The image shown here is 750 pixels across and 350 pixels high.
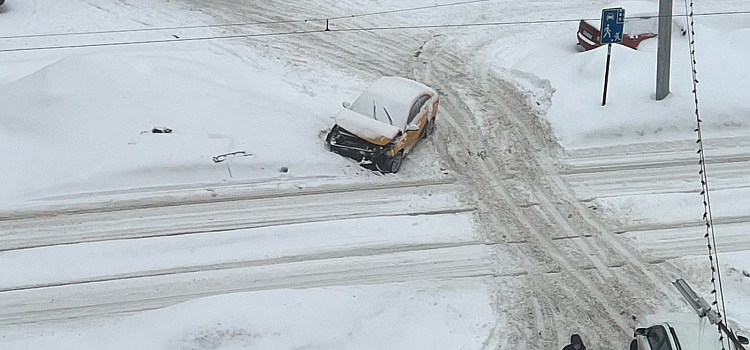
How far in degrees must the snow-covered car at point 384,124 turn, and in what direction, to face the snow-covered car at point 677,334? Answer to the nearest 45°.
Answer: approximately 90° to its left

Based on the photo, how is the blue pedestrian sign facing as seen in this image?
toward the camera

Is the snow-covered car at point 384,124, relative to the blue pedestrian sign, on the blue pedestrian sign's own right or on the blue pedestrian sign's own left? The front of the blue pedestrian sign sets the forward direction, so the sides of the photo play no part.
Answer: on the blue pedestrian sign's own right

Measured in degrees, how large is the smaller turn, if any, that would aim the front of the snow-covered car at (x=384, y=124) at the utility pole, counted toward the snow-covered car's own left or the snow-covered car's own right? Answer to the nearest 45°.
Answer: approximately 135° to the snow-covered car's own left

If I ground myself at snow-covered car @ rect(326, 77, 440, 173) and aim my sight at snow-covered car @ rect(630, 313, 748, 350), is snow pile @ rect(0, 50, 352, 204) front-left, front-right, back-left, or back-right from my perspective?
back-right

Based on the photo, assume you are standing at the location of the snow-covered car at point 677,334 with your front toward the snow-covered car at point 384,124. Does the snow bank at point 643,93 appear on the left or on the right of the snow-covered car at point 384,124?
right

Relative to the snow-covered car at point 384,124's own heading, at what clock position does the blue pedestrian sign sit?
The blue pedestrian sign is roughly at 7 o'clock from the snow-covered car.

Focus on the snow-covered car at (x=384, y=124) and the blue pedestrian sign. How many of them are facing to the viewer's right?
0

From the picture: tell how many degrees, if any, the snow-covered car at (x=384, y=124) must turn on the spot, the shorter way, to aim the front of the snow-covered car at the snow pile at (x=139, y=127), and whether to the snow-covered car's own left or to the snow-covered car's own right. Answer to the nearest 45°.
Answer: approximately 45° to the snow-covered car's own right

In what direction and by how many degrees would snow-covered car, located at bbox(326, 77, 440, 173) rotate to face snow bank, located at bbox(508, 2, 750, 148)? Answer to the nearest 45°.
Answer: approximately 135° to its left

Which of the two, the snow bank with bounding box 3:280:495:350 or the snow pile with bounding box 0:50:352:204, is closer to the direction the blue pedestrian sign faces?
the snow bank

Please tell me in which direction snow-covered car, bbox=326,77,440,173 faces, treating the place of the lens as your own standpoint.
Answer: facing the viewer and to the left of the viewer

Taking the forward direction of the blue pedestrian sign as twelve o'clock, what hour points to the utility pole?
The utility pole is roughly at 8 o'clock from the blue pedestrian sign.

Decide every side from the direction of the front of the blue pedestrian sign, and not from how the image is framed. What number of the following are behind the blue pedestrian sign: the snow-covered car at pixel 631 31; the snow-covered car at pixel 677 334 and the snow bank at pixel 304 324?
1
